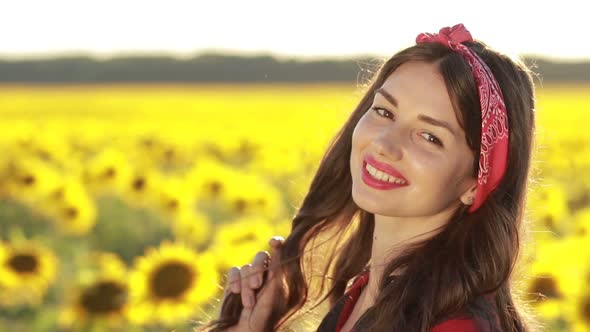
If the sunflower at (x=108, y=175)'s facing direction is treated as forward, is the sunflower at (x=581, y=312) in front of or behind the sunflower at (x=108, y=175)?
in front

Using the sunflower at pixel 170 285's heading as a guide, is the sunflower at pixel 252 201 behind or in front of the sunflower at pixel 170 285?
behind

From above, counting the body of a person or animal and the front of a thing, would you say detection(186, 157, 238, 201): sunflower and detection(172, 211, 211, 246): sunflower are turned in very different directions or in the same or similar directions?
same or similar directions

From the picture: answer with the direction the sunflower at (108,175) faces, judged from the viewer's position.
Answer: facing the viewer

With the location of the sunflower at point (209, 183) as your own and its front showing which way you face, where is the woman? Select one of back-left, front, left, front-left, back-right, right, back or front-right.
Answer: front

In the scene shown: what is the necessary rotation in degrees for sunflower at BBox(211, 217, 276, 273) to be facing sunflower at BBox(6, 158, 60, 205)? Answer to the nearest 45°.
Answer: approximately 135° to its right

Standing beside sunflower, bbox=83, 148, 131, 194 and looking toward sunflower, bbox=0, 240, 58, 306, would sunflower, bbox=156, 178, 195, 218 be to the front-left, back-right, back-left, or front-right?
front-left

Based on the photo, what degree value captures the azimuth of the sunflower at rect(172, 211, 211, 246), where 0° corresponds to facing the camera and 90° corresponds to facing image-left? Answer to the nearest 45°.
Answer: approximately 0°

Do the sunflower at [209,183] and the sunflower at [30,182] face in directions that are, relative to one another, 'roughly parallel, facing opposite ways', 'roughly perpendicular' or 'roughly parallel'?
roughly parallel

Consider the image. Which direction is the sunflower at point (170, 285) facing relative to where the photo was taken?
toward the camera

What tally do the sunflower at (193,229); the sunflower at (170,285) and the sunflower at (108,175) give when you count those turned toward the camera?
3

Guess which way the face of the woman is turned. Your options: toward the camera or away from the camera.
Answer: toward the camera
